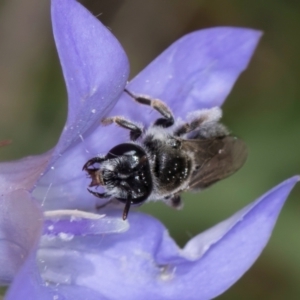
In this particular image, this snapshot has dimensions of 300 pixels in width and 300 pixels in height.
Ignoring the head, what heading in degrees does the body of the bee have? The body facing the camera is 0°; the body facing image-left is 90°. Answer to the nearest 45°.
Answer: approximately 90°
